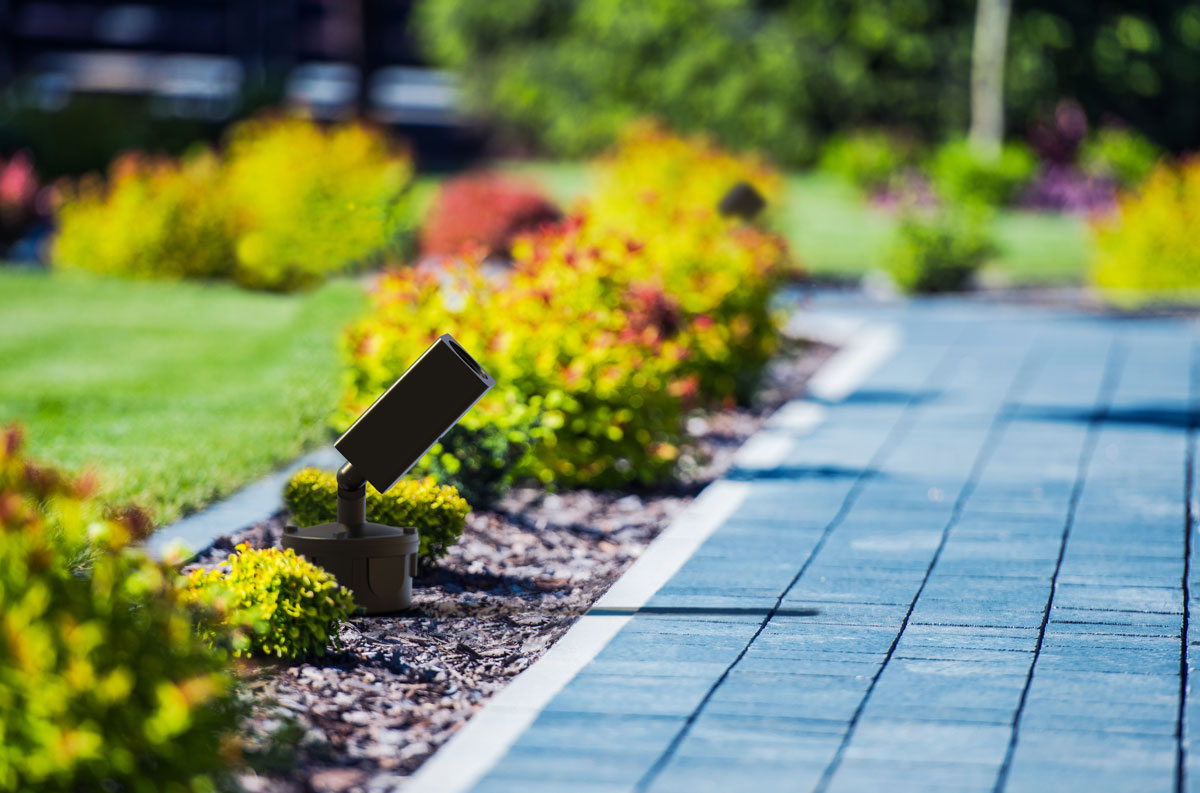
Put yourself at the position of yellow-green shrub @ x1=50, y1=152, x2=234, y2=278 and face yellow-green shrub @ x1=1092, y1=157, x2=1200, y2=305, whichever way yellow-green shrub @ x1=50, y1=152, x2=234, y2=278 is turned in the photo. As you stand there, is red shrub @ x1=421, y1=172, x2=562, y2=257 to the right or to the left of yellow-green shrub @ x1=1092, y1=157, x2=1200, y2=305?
left

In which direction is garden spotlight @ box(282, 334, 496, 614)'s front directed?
to the viewer's right

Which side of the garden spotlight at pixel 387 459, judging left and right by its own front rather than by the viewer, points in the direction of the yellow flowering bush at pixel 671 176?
left

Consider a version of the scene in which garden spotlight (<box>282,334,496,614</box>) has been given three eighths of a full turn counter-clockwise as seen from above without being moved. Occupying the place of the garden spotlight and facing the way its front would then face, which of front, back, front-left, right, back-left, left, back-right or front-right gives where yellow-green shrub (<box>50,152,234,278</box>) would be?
front-right

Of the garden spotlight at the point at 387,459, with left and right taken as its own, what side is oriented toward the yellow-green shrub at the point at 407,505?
left

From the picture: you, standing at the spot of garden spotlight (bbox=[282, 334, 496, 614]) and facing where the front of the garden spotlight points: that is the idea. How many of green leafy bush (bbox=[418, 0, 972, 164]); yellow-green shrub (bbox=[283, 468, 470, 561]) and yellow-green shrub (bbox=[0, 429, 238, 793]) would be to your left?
2

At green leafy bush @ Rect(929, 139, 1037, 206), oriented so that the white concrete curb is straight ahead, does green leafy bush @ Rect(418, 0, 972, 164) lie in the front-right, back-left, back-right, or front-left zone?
back-right

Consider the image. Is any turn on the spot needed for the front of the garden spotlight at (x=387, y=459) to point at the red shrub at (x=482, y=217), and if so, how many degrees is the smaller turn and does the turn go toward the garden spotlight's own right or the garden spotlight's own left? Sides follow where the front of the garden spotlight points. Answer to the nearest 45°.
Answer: approximately 90° to the garden spotlight's own left

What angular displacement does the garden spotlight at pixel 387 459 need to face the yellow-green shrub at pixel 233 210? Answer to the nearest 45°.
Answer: approximately 90° to its left
